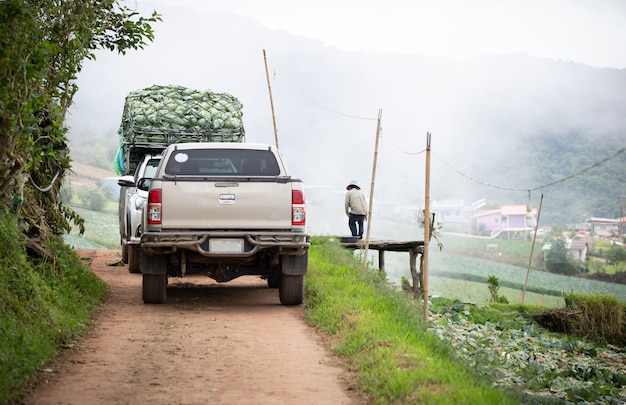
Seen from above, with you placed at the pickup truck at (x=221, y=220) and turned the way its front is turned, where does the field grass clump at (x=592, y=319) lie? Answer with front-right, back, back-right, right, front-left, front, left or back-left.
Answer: front-right

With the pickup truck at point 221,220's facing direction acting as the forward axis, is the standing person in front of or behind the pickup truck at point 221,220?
in front

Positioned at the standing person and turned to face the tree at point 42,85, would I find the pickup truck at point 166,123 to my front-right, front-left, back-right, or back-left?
front-right

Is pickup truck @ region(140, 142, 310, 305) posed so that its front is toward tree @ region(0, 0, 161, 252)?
no

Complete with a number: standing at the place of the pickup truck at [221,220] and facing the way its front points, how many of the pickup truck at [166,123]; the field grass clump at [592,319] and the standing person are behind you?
0

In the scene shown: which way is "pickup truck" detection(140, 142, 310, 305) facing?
away from the camera

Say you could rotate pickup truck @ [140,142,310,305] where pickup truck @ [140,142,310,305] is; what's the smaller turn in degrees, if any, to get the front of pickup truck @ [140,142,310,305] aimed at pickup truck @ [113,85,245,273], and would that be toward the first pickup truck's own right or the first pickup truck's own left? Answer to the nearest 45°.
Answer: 0° — it already faces it
